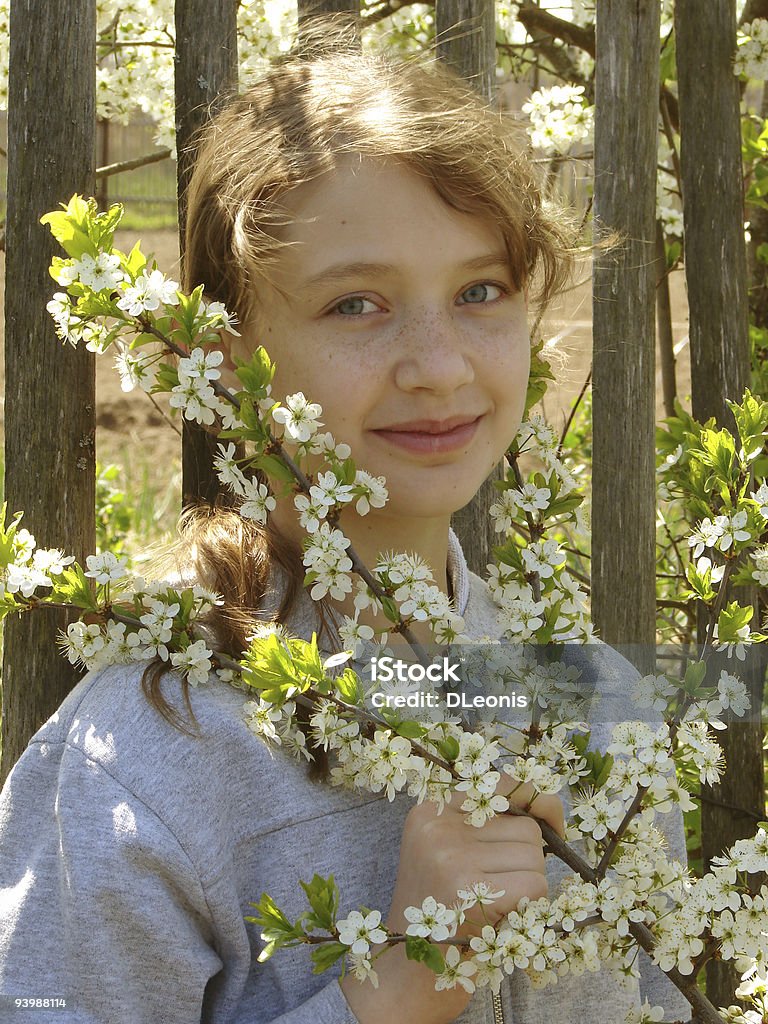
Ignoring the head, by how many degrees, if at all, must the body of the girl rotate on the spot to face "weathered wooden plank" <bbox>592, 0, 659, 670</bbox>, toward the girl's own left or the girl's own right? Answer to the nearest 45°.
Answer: approximately 90° to the girl's own left

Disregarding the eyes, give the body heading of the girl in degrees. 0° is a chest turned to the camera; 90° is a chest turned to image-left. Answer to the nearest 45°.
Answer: approximately 315°

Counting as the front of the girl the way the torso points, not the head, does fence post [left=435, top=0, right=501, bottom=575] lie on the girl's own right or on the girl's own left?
on the girl's own left

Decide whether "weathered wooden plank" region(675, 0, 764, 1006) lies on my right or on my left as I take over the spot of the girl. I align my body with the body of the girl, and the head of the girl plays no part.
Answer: on my left
